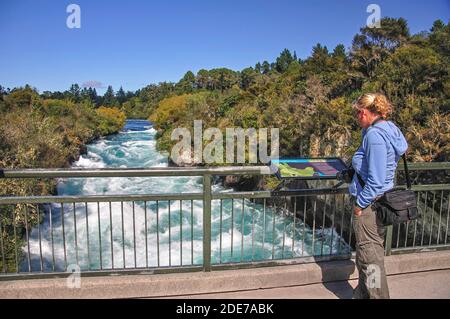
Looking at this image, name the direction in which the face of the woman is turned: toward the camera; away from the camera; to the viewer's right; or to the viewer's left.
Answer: to the viewer's left

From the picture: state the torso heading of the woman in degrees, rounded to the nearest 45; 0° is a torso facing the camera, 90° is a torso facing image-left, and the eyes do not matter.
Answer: approximately 90°

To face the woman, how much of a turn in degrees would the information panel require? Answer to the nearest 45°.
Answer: approximately 45° to its left

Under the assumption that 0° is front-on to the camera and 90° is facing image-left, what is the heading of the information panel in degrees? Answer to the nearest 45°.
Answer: approximately 0°

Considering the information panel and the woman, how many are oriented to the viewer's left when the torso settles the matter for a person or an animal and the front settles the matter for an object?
1

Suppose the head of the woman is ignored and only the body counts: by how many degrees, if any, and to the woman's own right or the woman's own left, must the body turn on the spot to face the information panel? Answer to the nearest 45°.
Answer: approximately 45° to the woman's own right
